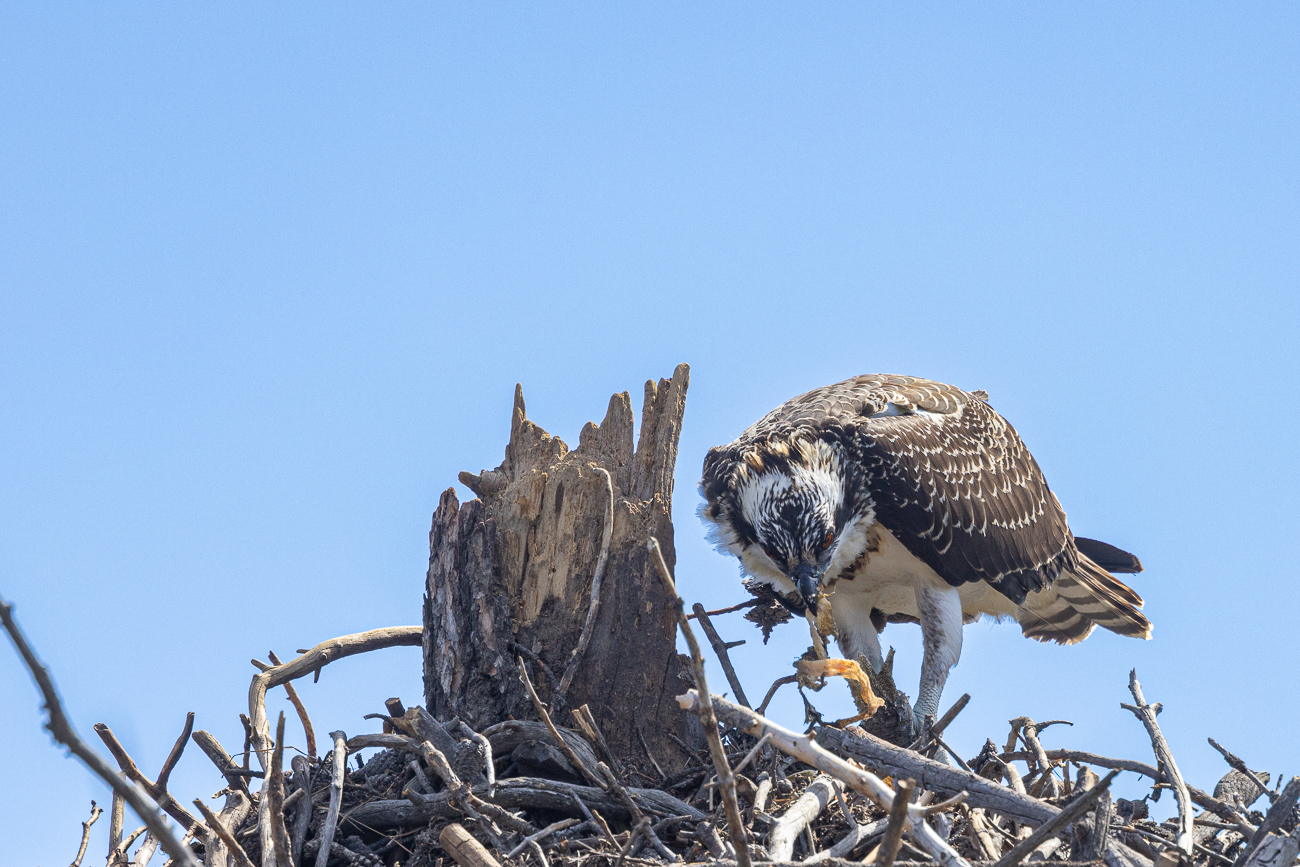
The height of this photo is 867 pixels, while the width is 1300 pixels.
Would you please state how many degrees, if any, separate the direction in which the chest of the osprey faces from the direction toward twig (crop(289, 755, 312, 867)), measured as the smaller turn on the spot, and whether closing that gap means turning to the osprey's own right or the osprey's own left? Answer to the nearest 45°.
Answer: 0° — it already faces it

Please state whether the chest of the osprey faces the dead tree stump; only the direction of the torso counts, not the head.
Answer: yes

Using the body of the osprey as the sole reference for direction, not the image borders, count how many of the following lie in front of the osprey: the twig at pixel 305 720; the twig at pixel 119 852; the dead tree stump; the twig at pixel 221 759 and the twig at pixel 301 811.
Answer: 5

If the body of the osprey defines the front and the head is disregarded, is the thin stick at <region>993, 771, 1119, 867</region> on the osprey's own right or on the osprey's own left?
on the osprey's own left

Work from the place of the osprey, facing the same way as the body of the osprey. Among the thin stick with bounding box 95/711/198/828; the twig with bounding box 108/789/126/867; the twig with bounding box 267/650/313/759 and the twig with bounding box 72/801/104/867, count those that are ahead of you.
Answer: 4

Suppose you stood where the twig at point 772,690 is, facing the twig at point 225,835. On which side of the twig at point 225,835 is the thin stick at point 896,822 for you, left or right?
left

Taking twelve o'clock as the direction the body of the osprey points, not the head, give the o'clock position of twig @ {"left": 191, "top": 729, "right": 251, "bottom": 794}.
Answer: The twig is roughly at 12 o'clock from the osprey.

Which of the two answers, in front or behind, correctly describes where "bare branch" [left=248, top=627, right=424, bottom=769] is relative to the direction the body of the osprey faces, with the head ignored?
in front

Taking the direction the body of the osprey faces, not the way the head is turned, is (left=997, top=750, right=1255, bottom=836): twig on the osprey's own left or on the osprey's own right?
on the osprey's own left

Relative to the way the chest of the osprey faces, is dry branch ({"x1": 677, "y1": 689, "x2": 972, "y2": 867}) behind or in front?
in front

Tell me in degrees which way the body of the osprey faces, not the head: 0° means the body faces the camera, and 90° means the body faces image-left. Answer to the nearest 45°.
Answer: approximately 45°

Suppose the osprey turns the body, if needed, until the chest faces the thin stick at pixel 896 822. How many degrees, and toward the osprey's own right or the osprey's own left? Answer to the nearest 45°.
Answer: approximately 45° to the osprey's own left

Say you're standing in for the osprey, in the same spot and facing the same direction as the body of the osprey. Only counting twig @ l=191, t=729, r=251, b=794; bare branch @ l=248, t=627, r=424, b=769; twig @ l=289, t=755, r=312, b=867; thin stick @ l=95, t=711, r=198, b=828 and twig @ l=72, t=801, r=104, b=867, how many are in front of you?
5

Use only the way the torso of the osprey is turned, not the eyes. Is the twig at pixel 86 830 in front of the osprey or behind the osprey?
in front
